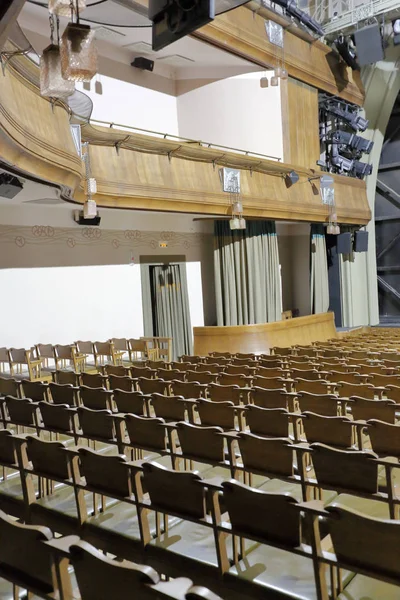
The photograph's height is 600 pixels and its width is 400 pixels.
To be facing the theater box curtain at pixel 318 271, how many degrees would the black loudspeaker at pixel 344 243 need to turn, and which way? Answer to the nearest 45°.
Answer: approximately 45° to its right

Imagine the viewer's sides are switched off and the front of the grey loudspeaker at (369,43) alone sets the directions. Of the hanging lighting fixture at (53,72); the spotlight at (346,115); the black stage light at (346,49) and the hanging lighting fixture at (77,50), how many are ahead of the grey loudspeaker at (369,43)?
2

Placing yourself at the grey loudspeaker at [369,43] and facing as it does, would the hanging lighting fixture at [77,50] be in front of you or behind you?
in front
